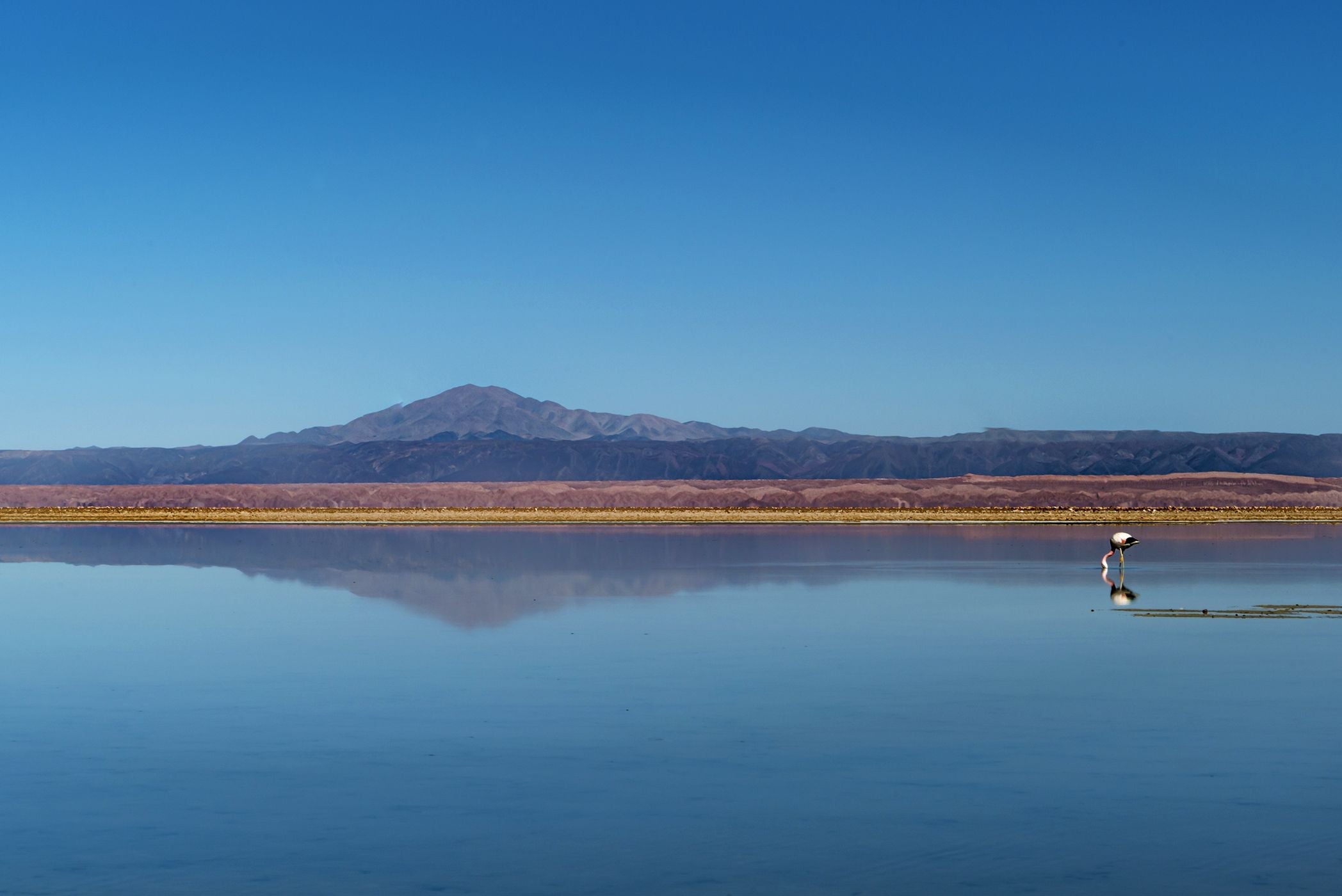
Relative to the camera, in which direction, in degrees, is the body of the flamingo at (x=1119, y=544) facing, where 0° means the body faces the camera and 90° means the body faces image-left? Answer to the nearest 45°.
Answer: approximately 90°
